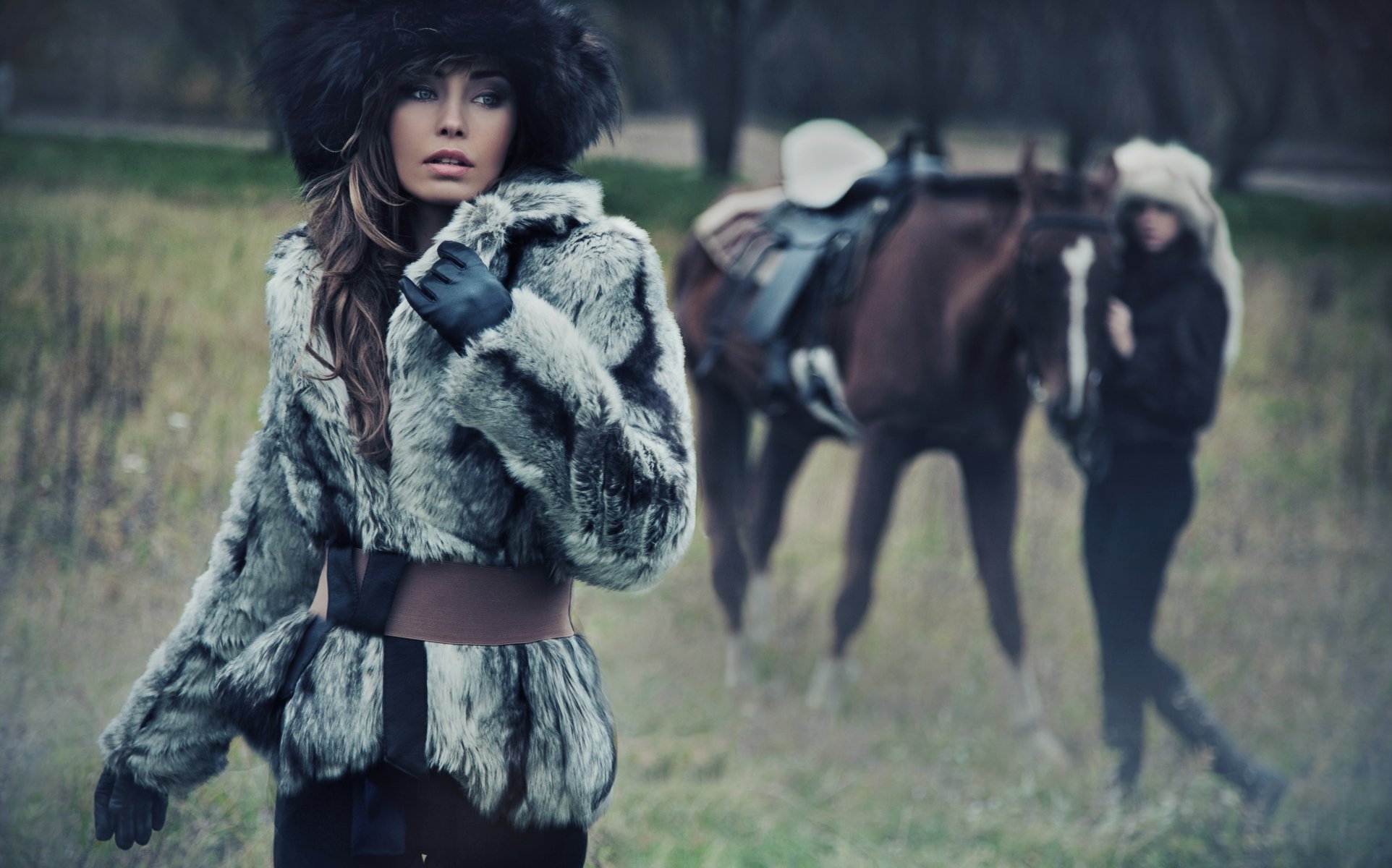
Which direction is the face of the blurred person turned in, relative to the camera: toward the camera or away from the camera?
toward the camera

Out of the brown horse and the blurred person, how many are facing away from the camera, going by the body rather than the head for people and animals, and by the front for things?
0

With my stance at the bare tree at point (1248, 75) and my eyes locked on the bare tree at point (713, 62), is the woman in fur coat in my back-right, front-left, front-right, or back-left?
front-left

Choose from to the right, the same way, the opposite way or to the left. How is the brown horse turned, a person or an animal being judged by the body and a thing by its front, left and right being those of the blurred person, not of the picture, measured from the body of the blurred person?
to the left

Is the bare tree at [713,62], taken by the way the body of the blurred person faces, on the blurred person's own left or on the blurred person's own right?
on the blurred person's own right

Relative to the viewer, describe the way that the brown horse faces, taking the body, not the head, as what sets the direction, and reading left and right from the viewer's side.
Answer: facing the viewer and to the right of the viewer

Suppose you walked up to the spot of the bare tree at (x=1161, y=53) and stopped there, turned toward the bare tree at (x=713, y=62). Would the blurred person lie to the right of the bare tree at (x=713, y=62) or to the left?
left
